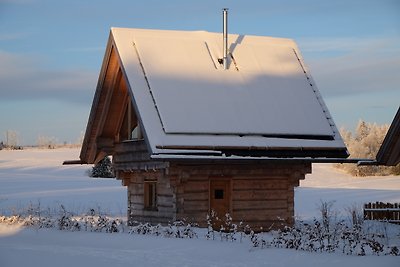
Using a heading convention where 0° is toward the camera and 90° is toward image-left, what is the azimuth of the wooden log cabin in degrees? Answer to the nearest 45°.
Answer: approximately 0°
